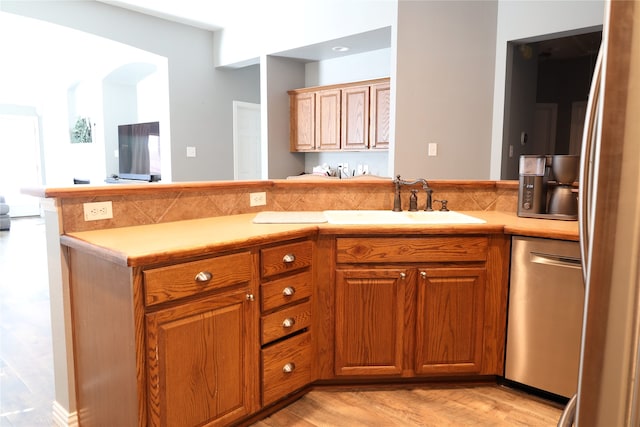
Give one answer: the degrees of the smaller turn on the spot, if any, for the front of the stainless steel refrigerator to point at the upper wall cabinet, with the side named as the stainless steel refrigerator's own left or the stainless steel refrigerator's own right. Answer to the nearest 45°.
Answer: approximately 45° to the stainless steel refrigerator's own right

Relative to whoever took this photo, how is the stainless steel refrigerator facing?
facing to the left of the viewer

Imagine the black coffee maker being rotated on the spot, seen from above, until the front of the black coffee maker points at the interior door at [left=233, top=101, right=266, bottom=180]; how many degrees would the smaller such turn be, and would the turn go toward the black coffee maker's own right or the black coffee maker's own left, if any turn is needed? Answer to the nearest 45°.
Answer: approximately 135° to the black coffee maker's own right

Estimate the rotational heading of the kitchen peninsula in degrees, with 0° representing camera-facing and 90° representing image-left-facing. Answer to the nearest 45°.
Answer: approximately 0°

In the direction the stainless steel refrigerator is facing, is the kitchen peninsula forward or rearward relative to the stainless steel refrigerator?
forward

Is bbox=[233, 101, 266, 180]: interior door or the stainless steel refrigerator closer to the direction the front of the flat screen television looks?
the stainless steel refrigerator

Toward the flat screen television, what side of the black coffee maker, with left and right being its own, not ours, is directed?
right
